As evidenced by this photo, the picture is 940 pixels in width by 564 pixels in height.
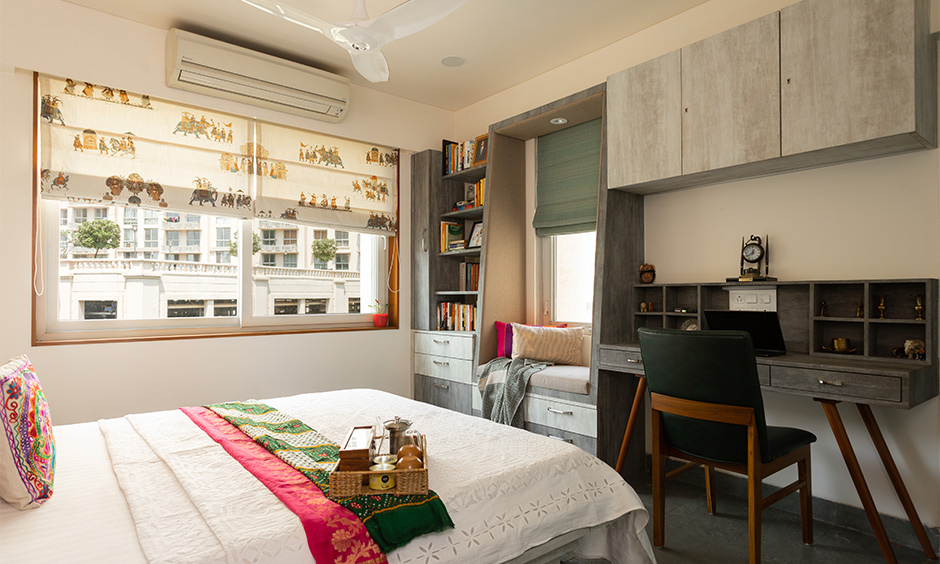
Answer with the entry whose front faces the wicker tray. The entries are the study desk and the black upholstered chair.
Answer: the study desk

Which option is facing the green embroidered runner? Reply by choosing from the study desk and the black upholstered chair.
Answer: the study desk

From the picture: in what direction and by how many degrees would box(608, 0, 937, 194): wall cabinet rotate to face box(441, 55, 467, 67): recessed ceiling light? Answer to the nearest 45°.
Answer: approximately 45° to its right

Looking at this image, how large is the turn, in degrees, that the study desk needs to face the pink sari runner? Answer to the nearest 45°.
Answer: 0° — it already faces it

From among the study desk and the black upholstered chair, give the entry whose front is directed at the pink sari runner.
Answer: the study desk

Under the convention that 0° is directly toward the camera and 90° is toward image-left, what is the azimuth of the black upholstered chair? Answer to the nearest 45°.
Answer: approximately 225°

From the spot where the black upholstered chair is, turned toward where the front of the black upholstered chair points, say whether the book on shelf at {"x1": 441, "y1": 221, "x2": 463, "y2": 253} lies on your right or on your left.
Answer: on your left

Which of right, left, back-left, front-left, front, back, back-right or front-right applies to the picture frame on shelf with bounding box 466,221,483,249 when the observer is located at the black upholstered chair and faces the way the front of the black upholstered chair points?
left

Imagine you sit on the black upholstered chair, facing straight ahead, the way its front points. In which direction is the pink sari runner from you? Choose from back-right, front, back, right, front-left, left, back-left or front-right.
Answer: back

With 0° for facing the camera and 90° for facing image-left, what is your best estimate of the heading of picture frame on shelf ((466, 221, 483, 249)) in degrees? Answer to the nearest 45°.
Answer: approximately 45°

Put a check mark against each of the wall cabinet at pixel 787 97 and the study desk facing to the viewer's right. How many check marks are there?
0

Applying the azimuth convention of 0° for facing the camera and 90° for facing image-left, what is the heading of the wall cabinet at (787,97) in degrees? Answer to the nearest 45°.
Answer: approximately 45°

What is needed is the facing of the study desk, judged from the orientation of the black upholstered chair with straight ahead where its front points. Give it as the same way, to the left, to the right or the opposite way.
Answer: the opposite way

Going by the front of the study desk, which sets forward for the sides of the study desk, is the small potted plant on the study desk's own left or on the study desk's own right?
on the study desk's own right

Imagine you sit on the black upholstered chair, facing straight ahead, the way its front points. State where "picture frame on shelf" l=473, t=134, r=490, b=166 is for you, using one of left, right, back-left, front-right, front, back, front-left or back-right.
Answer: left

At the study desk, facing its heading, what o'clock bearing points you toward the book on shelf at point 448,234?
The book on shelf is roughly at 2 o'clock from the study desk.
